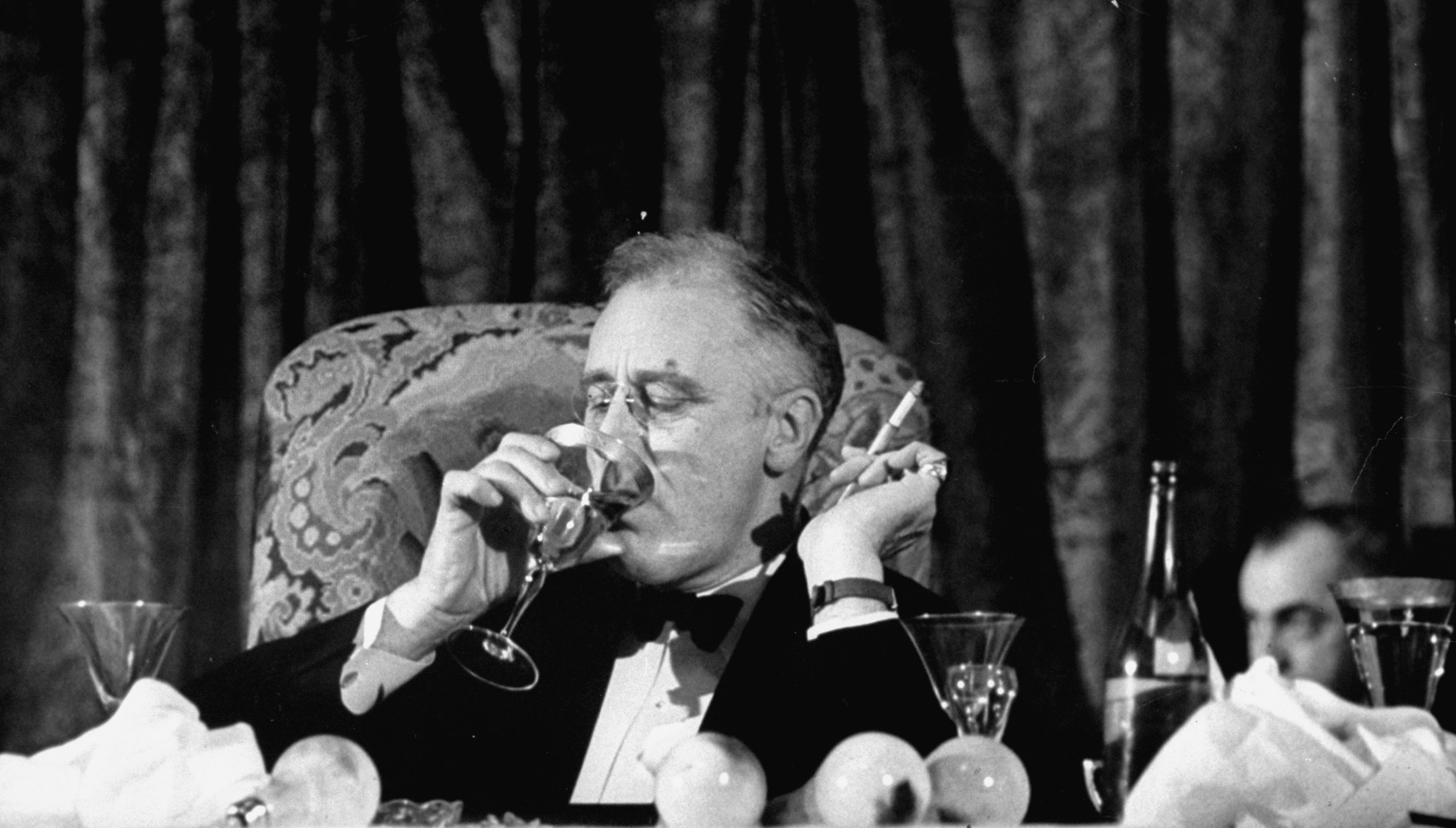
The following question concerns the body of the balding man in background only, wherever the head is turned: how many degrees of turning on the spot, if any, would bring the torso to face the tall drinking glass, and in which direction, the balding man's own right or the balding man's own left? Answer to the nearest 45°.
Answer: approximately 45° to the balding man's own left

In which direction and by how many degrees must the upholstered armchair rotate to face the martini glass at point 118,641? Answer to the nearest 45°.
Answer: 0° — it already faces it

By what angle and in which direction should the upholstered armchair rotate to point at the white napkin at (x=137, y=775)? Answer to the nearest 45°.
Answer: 0° — it already faces it

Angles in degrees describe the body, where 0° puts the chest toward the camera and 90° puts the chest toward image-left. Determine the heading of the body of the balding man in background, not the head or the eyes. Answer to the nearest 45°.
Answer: approximately 45°

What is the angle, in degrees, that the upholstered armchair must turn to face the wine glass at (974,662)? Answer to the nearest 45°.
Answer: approximately 45° to its left

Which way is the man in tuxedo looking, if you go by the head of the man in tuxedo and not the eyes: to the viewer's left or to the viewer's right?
to the viewer's left

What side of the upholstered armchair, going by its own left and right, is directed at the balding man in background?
left

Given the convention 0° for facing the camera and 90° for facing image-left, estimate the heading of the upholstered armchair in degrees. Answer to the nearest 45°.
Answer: approximately 0°
